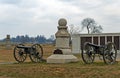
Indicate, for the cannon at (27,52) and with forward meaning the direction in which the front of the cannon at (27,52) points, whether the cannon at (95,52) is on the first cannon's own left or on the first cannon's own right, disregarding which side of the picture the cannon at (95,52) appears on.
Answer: on the first cannon's own left

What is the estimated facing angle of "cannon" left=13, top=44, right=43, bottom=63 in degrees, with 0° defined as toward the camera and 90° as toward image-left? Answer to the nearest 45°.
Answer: approximately 45°

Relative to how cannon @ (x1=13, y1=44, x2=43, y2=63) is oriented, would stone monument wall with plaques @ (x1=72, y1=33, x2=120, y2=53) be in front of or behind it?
behind
